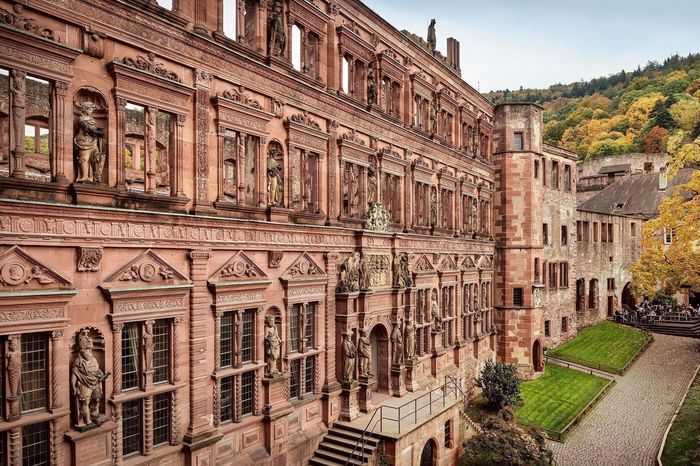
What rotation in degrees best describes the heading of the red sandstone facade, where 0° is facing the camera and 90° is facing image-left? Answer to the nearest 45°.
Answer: approximately 315°

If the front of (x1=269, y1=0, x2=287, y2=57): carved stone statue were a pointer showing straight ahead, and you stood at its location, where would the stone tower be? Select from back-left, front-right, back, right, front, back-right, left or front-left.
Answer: left

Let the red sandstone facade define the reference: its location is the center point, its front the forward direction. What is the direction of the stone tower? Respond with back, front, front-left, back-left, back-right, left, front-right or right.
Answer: left

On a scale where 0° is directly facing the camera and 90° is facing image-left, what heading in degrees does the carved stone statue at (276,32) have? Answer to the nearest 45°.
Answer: approximately 315°

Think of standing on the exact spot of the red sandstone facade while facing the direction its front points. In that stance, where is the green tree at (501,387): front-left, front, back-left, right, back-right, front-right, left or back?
left

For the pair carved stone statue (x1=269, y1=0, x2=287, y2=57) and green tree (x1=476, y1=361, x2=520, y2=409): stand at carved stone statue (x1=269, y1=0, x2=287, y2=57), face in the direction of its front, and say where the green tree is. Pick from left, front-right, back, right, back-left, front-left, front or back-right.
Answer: left
